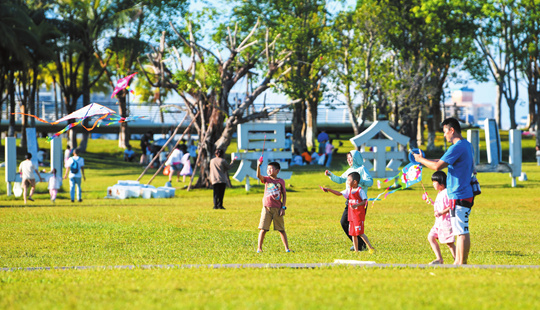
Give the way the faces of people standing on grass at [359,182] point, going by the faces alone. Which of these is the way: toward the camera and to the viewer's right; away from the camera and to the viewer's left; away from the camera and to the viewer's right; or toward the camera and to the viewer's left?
toward the camera and to the viewer's left

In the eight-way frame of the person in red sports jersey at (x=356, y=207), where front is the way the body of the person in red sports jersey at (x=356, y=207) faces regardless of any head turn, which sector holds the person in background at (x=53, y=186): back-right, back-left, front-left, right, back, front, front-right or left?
right

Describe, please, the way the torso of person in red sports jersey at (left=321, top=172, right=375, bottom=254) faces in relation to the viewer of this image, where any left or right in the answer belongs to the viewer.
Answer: facing the viewer and to the left of the viewer

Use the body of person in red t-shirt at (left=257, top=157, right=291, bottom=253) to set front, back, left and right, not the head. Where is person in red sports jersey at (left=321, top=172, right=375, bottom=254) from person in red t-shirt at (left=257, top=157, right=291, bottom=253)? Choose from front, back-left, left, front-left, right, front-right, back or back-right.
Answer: left

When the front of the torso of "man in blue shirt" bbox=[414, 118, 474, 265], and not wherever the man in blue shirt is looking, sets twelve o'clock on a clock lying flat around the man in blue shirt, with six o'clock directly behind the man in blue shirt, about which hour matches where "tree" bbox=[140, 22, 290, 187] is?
The tree is roughly at 2 o'clock from the man in blue shirt.

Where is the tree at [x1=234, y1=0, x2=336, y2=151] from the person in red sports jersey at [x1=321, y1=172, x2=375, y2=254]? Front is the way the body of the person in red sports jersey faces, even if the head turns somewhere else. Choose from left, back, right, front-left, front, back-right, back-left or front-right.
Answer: back-right

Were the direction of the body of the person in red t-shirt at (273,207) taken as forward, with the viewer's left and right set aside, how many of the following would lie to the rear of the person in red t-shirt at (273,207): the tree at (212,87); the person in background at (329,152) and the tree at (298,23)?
3

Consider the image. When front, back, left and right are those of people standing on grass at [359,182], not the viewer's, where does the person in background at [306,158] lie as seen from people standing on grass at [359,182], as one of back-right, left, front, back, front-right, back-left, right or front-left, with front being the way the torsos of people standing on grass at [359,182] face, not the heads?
back-right

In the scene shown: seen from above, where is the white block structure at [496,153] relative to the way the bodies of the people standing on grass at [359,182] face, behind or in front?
behind

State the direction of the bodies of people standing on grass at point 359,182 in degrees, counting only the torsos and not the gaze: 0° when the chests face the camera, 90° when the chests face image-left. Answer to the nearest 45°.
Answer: approximately 45°

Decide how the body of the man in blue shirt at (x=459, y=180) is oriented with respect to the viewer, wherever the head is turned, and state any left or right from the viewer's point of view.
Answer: facing to the left of the viewer

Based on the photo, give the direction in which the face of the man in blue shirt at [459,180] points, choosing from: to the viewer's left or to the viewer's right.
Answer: to the viewer's left

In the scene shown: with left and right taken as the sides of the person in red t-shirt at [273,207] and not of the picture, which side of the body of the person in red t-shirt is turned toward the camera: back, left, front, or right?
front

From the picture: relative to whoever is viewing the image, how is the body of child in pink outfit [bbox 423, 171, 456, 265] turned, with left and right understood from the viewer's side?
facing to the left of the viewer

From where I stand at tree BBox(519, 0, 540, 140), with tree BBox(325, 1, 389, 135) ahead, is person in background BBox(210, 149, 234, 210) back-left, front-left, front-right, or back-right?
front-left
